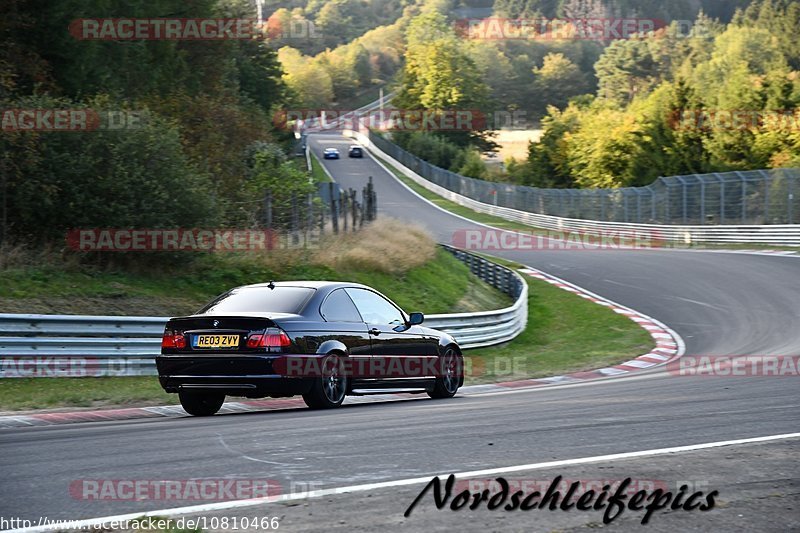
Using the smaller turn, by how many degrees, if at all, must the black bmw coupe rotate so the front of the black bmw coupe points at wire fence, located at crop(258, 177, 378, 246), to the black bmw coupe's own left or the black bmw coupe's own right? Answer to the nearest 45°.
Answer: approximately 45° to the black bmw coupe's own left

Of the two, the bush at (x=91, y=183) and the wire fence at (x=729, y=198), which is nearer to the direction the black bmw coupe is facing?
the wire fence

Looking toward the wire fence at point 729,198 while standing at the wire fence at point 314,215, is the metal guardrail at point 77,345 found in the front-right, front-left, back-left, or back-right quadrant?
back-right

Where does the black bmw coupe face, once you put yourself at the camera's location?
facing away from the viewer and to the right of the viewer

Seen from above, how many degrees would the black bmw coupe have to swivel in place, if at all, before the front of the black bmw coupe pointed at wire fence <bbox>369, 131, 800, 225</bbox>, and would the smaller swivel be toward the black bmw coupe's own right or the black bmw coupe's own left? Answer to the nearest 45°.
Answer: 0° — it already faces it

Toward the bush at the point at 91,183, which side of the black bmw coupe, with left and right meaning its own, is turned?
left
